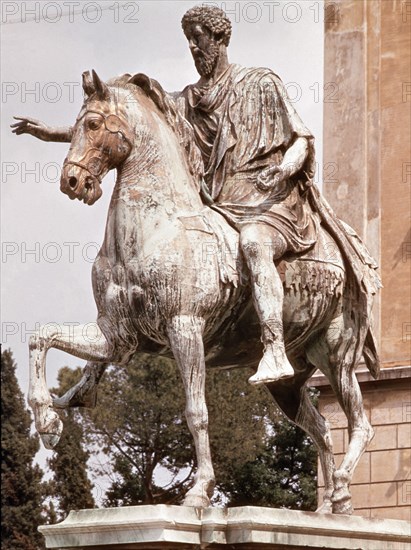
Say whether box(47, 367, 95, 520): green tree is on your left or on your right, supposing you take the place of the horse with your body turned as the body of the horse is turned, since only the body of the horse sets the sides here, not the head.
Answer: on your right

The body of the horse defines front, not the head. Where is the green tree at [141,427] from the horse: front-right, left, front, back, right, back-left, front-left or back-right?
back-right

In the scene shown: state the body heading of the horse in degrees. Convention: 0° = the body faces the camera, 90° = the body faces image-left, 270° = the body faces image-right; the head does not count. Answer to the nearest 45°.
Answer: approximately 45°

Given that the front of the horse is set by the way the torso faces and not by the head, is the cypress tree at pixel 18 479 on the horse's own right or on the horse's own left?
on the horse's own right

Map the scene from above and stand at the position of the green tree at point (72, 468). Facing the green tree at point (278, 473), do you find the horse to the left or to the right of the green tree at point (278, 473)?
right

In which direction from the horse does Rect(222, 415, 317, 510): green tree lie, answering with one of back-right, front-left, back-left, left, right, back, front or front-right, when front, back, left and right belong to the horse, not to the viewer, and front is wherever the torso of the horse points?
back-right

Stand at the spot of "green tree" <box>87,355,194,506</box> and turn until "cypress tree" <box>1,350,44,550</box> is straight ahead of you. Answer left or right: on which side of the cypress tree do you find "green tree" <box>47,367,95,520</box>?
left
